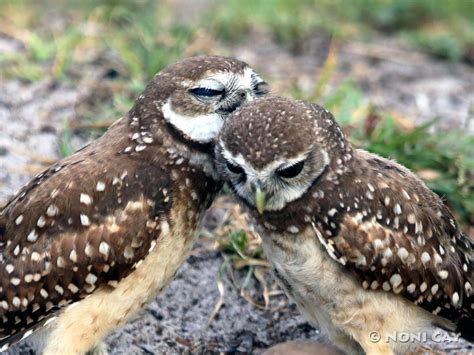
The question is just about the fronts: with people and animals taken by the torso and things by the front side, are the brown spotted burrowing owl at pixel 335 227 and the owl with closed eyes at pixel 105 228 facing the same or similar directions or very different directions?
very different directions

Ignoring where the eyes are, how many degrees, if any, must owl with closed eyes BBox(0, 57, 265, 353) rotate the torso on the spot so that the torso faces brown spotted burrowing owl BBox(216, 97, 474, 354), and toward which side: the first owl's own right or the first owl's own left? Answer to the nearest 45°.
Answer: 0° — it already faces it

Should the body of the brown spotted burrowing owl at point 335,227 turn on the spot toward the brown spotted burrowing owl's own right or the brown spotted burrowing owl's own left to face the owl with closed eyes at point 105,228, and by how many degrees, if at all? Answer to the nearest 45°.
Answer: approximately 45° to the brown spotted burrowing owl's own right

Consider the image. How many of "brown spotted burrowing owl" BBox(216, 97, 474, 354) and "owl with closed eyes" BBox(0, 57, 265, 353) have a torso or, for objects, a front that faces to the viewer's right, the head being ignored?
1

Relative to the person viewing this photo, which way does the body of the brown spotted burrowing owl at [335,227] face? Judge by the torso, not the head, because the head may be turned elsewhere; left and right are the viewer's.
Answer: facing the viewer and to the left of the viewer

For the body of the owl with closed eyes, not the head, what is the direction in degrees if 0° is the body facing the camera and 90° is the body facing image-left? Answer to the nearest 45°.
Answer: approximately 270°
